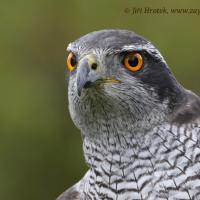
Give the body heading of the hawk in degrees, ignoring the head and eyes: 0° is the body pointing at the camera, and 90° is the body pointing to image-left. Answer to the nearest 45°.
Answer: approximately 45°
